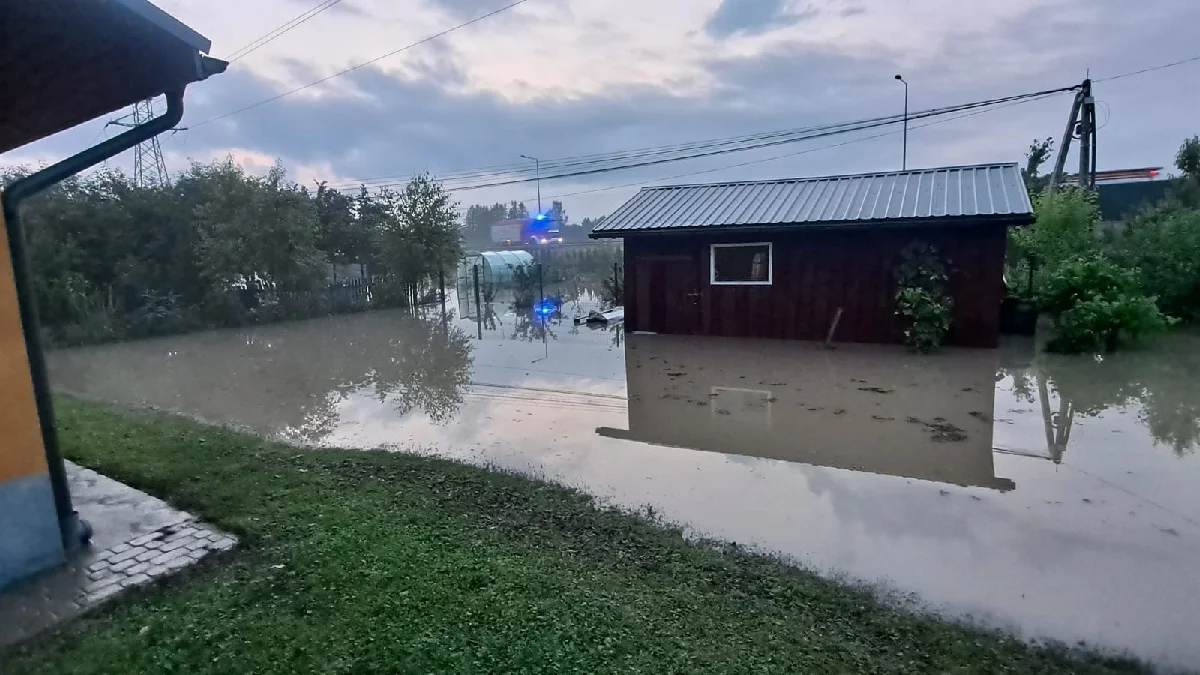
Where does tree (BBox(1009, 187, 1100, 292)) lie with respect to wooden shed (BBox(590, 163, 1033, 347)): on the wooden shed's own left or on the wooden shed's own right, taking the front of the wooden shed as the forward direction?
on the wooden shed's own left

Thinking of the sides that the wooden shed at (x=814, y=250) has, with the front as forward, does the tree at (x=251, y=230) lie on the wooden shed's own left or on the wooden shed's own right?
on the wooden shed's own right

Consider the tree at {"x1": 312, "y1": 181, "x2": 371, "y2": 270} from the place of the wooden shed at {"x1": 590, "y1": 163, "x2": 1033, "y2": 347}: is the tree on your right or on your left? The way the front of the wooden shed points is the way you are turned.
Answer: on your right

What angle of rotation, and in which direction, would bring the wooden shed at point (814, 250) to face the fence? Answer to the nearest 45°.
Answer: approximately 135° to its right

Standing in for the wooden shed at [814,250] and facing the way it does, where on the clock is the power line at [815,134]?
The power line is roughly at 6 o'clock from the wooden shed.

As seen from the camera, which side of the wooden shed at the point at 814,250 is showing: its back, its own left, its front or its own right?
front

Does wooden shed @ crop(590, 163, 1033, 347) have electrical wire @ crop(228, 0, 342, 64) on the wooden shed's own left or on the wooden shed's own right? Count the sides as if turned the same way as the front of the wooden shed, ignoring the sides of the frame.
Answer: on the wooden shed's own right

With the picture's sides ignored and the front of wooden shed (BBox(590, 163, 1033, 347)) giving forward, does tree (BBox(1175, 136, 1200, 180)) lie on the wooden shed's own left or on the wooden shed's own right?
on the wooden shed's own left

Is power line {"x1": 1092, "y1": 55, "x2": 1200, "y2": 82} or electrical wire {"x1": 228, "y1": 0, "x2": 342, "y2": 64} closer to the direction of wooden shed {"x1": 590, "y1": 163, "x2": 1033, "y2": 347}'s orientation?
the electrical wire

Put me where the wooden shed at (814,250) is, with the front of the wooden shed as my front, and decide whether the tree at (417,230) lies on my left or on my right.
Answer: on my right

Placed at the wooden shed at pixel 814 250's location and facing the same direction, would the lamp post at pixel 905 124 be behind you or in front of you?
behind
